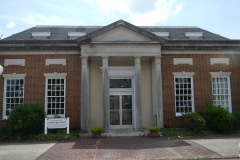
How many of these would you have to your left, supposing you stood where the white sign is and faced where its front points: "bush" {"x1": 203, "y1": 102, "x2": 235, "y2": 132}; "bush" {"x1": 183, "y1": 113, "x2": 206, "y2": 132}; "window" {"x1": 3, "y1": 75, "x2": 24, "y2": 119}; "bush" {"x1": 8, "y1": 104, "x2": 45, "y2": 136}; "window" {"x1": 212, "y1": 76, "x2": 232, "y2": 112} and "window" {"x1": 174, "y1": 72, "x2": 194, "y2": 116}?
4

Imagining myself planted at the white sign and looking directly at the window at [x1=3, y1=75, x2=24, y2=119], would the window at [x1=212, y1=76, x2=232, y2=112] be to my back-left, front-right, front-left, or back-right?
back-right

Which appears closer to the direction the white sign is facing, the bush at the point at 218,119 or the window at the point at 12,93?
the bush

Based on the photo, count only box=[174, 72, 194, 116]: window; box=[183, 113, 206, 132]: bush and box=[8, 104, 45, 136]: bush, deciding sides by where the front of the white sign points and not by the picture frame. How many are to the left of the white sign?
2

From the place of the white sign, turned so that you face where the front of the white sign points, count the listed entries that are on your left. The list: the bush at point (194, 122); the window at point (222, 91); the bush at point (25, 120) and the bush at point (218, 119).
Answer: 3

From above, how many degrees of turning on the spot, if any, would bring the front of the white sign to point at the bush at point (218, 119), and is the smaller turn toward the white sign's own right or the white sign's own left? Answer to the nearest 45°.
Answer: approximately 90° to the white sign's own left

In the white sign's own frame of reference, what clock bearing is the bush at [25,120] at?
The bush is roughly at 3 o'clock from the white sign.

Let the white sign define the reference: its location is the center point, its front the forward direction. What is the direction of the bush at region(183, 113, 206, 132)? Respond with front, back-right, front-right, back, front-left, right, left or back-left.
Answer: left

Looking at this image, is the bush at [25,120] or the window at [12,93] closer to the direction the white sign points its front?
the bush

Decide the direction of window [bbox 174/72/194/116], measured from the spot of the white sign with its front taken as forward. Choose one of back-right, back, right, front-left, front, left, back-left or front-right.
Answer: left

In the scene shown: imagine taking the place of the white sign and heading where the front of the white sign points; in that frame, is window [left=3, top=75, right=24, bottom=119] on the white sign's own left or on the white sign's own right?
on the white sign's own right

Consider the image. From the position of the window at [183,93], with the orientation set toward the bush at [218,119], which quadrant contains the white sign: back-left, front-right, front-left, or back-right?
back-right

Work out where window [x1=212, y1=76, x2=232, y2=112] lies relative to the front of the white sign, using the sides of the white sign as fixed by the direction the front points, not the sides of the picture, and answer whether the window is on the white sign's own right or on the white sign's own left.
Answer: on the white sign's own left

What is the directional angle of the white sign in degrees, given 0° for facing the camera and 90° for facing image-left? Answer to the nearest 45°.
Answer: approximately 0°
